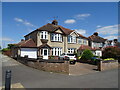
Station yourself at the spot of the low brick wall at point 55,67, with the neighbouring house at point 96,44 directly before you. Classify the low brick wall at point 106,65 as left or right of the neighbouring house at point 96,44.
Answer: right

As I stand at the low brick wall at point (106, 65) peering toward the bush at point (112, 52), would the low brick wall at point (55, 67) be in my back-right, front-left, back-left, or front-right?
back-left

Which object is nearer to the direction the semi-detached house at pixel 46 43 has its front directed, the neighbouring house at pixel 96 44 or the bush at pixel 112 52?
the bush

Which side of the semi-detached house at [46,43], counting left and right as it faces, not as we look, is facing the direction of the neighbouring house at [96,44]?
left

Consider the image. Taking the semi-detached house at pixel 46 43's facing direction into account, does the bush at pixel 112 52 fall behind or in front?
in front

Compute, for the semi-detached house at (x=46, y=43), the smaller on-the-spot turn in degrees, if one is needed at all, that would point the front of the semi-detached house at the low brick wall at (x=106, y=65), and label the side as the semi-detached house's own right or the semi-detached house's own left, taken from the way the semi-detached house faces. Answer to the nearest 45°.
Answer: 0° — it already faces it

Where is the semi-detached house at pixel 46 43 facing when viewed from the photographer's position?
facing the viewer and to the right of the viewer

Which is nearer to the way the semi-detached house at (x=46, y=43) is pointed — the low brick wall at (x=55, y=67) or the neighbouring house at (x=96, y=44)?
the low brick wall
